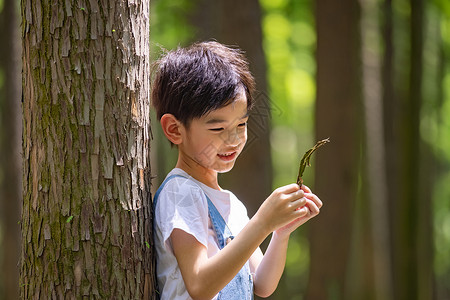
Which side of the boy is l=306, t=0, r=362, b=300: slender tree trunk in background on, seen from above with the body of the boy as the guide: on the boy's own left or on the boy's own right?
on the boy's own left

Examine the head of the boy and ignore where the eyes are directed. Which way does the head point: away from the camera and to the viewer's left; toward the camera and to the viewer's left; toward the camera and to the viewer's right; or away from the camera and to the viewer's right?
toward the camera and to the viewer's right

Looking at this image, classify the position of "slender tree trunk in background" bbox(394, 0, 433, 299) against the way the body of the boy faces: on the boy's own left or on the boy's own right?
on the boy's own left

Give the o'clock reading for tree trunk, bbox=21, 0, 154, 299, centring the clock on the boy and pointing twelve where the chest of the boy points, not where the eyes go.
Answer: The tree trunk is roughly at 4 o'clock from the boy.

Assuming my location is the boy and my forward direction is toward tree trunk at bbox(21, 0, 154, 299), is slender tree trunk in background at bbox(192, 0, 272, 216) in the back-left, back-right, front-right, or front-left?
back-right

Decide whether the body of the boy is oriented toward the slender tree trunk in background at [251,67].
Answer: no

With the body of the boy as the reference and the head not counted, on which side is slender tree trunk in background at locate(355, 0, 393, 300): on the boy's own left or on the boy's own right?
on the boy's own left

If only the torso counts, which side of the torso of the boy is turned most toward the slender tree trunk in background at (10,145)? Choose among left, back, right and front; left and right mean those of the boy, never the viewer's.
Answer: back

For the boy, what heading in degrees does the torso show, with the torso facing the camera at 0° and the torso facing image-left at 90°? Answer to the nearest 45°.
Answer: approximately 315°

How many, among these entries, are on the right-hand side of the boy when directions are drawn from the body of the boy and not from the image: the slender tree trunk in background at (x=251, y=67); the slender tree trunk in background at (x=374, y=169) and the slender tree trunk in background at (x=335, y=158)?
0
